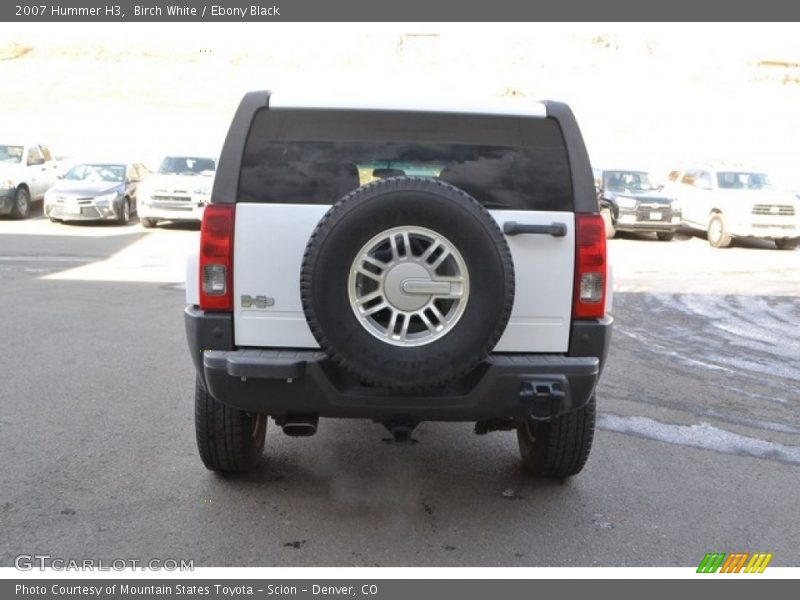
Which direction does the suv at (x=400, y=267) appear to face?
away from the camera

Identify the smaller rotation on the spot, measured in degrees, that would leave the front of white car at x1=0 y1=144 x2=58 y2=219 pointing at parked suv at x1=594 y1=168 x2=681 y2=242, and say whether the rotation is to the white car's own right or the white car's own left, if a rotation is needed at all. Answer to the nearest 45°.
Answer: approximately 90° to the white car's own left

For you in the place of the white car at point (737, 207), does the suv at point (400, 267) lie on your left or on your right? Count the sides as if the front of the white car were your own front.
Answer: on your right

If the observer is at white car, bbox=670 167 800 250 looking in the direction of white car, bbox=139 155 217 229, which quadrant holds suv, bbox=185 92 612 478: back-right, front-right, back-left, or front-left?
front-left

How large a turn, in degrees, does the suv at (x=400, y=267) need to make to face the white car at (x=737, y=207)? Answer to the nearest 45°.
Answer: approximately 45° to its right

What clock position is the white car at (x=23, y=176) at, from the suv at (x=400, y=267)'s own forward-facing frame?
The white car is roughly at 11 o'clock from the suv.

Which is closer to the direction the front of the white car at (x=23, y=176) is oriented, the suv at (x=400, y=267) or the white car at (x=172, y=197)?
the suv

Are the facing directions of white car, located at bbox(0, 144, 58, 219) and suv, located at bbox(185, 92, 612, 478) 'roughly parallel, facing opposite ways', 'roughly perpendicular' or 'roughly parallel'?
roughly parallel, facing opposite ways

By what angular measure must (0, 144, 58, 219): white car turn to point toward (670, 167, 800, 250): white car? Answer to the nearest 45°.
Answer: approximately 90° to its left

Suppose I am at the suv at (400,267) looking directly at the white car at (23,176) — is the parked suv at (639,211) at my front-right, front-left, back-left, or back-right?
front-right

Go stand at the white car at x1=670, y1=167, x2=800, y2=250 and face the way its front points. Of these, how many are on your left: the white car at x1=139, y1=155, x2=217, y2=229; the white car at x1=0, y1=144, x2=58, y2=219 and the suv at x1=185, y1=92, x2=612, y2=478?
0

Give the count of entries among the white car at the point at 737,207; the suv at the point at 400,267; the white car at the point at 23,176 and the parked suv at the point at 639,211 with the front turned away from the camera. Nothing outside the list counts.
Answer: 1

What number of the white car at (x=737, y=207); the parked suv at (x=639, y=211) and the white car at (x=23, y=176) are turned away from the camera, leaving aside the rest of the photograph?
0

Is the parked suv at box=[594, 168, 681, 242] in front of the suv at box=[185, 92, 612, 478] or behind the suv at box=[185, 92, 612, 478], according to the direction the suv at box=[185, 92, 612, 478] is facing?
in front

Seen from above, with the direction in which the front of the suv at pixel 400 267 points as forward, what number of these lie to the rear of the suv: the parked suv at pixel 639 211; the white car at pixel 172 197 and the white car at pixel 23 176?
0

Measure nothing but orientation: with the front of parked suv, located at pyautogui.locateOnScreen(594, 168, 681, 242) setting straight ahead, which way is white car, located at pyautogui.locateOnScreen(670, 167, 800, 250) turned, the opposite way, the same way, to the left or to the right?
the same way

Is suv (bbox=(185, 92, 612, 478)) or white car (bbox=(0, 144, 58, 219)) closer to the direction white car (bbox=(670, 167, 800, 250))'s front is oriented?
the suv

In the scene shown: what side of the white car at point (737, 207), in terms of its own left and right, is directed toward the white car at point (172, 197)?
right

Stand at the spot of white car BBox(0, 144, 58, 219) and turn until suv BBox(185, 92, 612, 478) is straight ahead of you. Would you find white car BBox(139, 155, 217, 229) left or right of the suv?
left

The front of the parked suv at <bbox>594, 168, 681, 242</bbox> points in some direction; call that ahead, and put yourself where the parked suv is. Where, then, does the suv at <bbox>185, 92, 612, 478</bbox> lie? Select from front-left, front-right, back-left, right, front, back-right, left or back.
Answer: front-right

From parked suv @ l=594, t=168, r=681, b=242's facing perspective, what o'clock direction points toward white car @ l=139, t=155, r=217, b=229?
The white car is roughly at 4 o'clock from the parked suv.

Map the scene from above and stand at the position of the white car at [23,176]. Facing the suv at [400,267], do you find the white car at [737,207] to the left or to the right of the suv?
left
